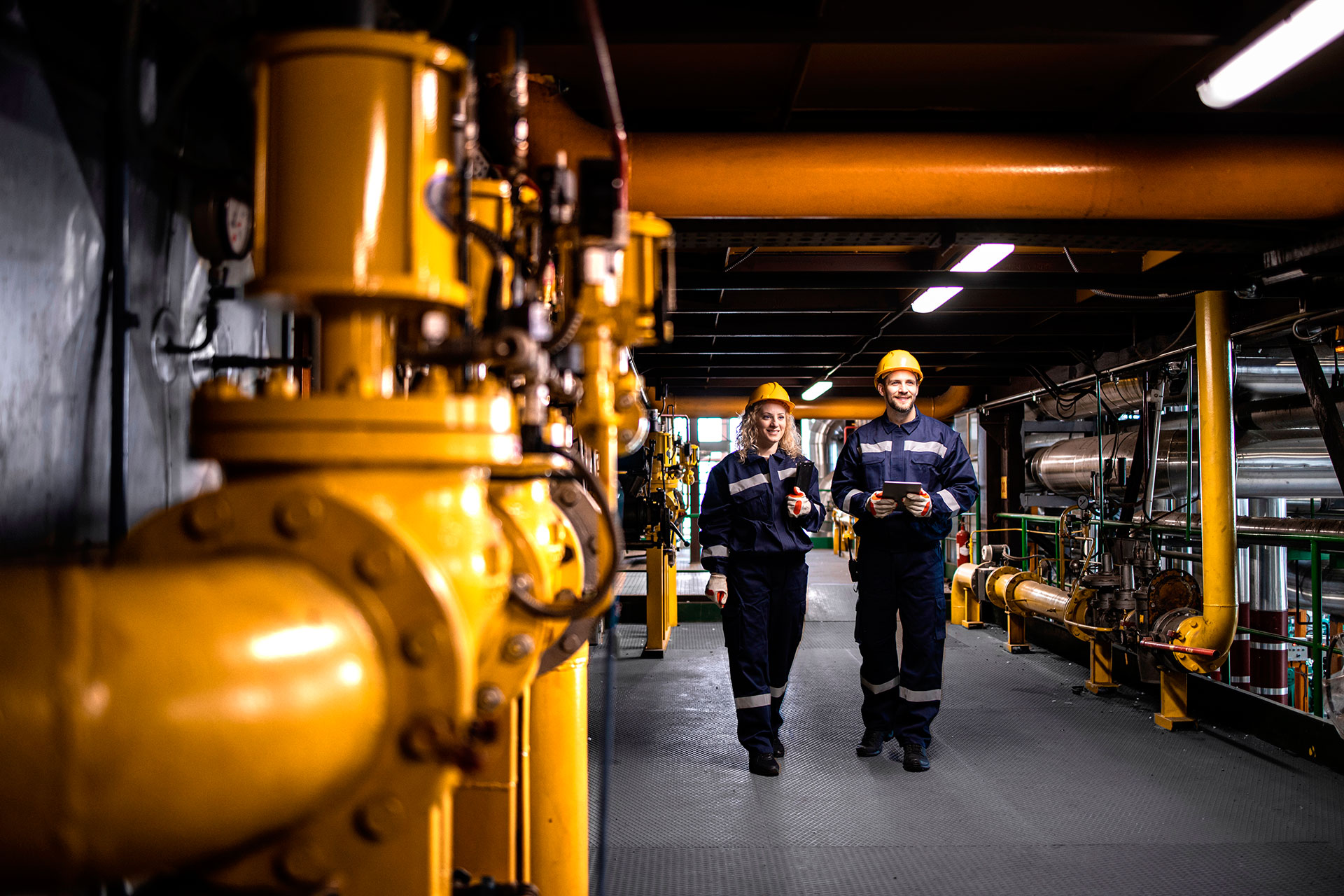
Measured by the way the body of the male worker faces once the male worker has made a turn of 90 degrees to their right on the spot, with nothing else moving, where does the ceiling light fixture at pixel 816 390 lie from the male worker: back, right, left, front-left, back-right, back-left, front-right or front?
right

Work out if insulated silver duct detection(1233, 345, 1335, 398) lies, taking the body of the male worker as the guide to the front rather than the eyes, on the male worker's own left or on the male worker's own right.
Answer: on the male worker's own left

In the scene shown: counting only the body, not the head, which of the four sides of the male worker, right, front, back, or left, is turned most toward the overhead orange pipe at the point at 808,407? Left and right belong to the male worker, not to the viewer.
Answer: back

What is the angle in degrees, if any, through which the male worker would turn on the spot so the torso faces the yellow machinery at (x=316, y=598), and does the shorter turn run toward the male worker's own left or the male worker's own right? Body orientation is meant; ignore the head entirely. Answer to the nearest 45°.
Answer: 0° — they already face it

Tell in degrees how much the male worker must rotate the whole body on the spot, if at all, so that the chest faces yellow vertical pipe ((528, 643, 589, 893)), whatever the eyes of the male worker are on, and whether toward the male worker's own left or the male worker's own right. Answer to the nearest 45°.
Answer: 0° — they already face it

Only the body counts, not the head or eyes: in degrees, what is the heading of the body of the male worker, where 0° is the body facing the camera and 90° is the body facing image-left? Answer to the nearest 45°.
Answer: approximately 0°

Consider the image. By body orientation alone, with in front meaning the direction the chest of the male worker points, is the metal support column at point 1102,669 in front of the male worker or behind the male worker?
behind
